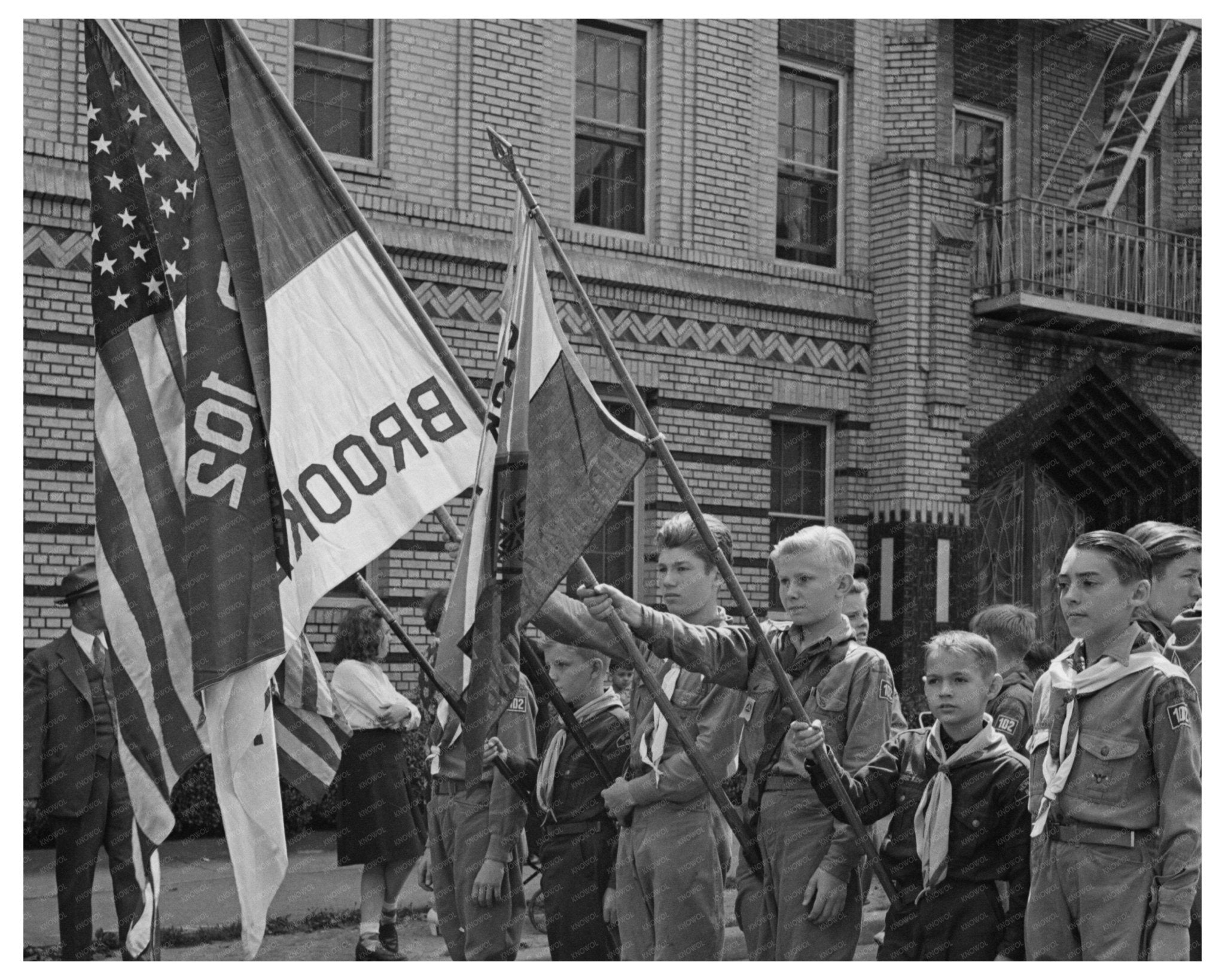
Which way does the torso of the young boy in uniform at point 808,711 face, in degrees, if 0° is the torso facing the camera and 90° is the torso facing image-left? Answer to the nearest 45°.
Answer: approximately 45°

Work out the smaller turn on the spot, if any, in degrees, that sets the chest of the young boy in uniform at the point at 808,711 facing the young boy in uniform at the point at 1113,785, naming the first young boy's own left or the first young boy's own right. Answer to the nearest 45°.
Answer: approximately 90° to the first young boy's own left

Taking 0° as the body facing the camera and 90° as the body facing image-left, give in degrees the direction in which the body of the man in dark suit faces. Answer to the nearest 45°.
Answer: approximately 315°

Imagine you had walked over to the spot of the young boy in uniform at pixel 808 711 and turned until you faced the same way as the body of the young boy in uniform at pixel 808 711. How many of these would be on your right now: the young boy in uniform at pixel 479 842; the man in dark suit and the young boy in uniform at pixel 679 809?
3

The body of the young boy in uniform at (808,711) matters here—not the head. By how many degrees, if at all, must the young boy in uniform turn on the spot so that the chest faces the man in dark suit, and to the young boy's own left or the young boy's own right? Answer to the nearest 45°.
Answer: approximately 90° to the young boy's own right

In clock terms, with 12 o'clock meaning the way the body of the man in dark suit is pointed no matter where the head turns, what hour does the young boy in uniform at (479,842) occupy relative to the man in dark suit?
The young boy in uniform is roughly at 12 o'clock from the man in dark suit.

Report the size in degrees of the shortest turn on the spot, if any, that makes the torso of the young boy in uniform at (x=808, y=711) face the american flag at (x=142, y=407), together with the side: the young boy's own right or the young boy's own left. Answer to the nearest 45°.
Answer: approximately 45° to the young boy's own right

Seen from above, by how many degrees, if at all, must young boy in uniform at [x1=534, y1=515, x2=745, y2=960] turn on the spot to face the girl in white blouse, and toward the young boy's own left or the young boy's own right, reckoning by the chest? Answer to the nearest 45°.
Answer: approximately 90° to the young boy's own right

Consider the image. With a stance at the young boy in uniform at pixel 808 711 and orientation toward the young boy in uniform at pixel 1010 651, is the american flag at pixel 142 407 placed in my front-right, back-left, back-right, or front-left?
back-left
